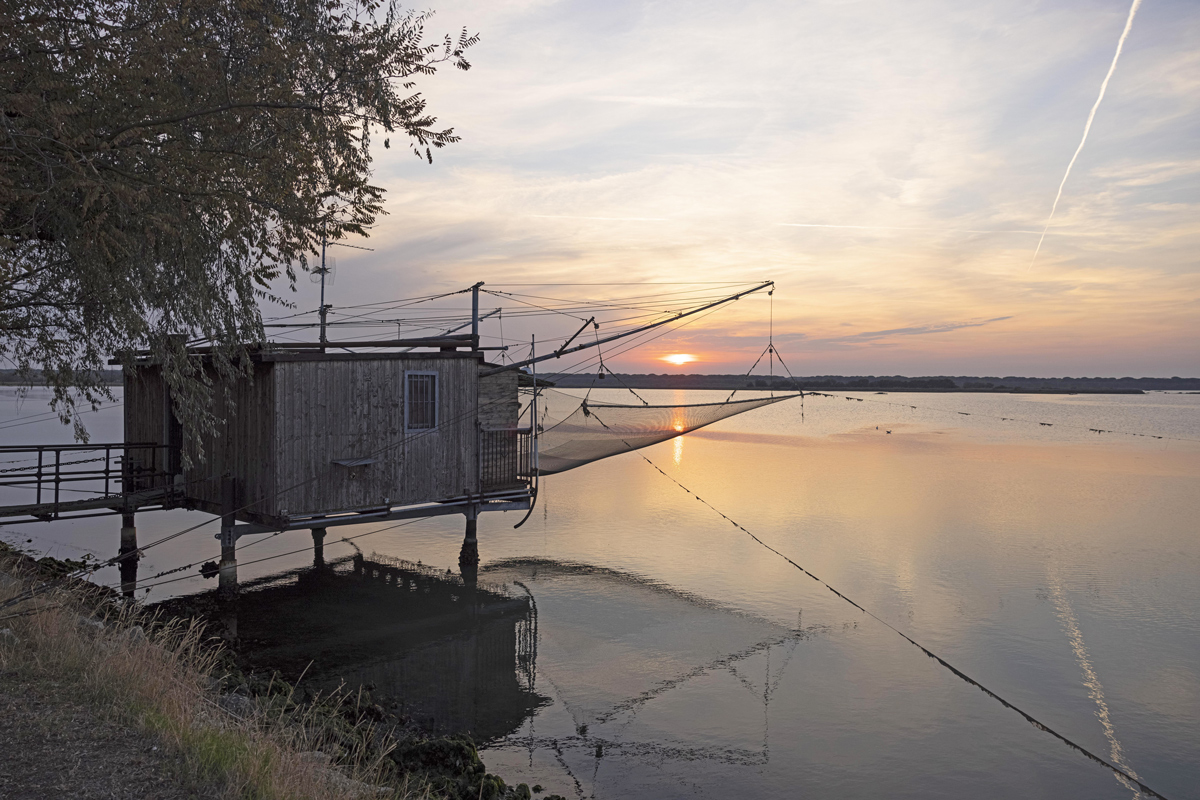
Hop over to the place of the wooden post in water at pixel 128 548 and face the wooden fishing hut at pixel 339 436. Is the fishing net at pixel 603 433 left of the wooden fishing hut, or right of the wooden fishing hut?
left

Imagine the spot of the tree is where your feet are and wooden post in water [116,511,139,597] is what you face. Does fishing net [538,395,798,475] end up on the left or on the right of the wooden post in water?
right
